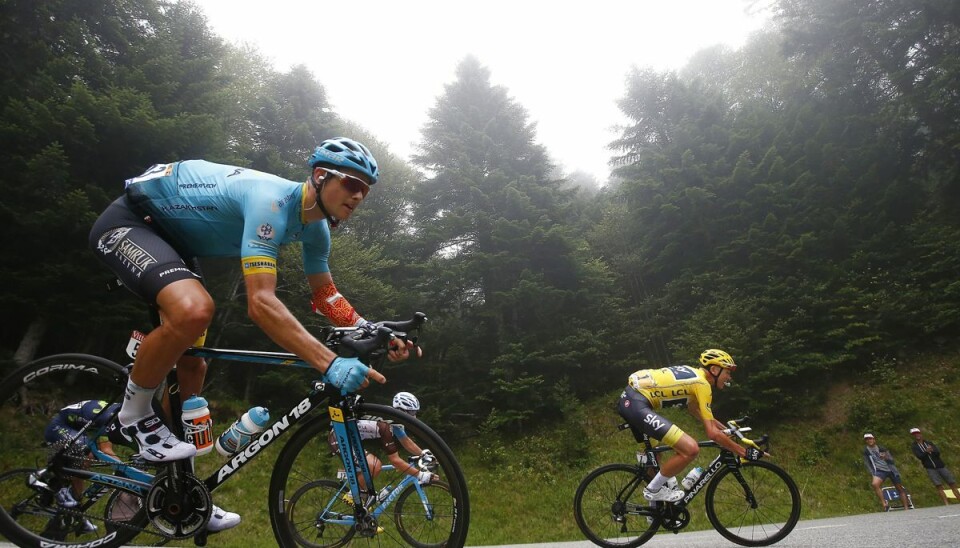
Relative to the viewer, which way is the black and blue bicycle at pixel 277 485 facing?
to the viewer's right

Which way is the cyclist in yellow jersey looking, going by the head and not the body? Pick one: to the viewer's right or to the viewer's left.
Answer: to the viewer's right

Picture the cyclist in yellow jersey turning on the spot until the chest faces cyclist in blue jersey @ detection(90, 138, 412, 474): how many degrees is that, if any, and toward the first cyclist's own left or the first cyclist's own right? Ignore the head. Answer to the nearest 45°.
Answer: approximately 135° to the first cyclist's own right

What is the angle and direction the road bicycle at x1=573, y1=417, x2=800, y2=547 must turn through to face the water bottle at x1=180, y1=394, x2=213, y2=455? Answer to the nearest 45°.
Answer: approximately 135° to its right

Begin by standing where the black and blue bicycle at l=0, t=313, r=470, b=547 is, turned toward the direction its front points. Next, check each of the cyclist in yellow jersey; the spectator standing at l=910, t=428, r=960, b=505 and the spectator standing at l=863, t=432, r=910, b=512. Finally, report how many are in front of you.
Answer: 3

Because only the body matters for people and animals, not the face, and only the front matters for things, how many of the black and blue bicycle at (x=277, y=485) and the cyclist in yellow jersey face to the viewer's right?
2

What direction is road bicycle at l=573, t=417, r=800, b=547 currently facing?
to the viewer's right

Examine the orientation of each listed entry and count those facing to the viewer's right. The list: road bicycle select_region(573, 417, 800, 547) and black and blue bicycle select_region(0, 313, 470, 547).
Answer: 2

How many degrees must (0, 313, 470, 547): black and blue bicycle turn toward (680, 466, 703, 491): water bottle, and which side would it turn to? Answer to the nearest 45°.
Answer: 0° — it already faces it

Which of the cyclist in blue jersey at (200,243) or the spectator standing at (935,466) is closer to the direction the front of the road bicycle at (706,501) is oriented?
the spectator standing

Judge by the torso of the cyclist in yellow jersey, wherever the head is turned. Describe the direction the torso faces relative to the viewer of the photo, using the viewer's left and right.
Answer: facing to the right of the viewer

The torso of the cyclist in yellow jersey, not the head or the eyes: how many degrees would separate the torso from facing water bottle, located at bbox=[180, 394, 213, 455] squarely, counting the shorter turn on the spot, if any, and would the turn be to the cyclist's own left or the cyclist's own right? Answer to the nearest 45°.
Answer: approximately 135° to the cyclist's own right
